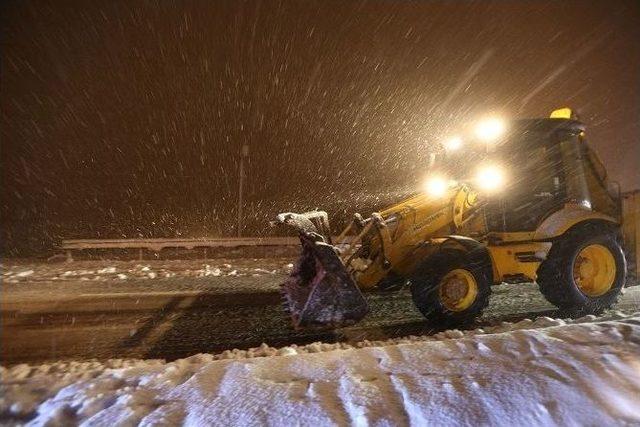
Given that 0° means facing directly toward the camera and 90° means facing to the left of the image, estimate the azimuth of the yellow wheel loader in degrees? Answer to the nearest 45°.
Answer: approximately 45°
